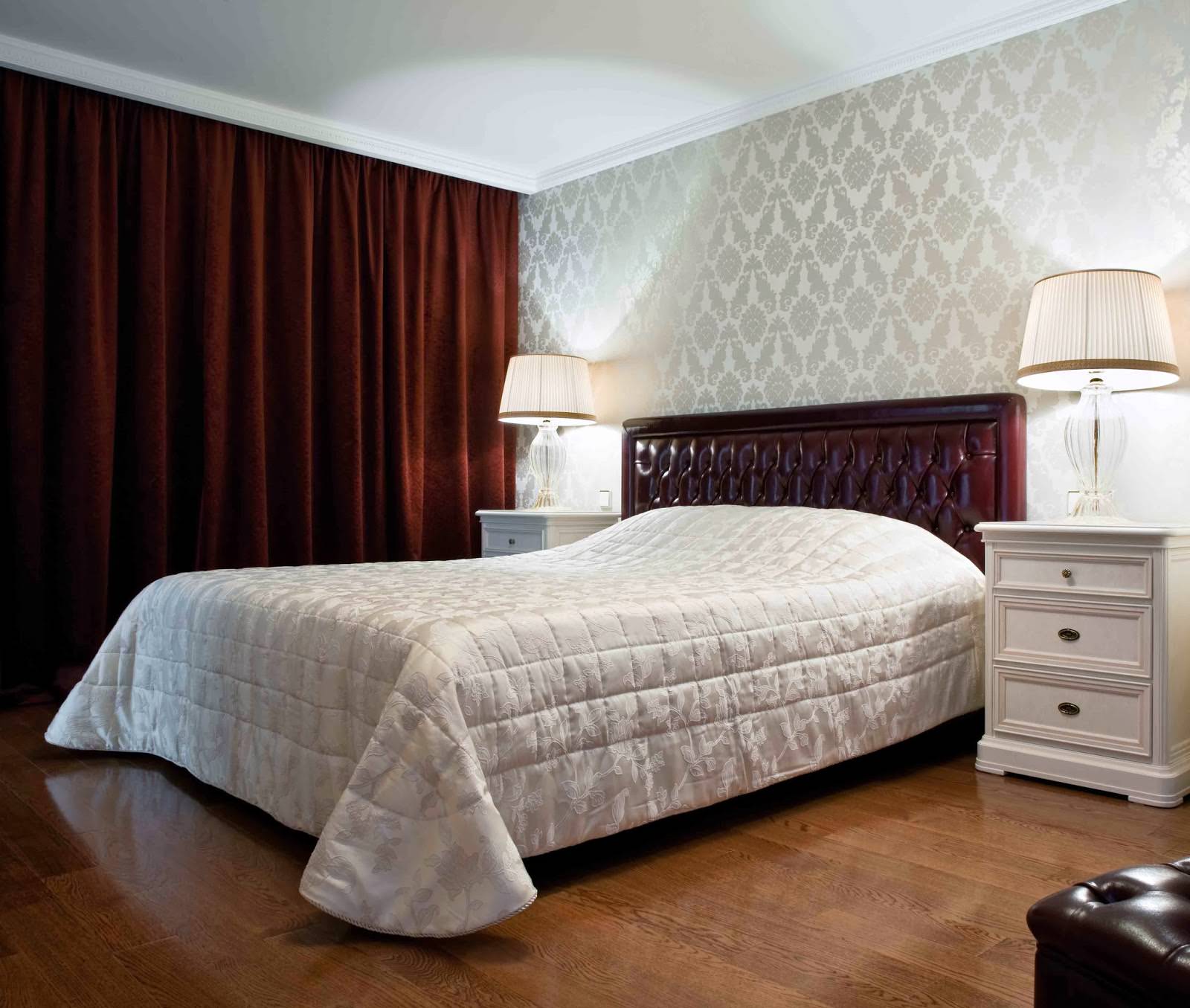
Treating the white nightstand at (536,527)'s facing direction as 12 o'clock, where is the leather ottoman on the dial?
The leather ottoman is roughly at 10 o'clock from the white nightstand.

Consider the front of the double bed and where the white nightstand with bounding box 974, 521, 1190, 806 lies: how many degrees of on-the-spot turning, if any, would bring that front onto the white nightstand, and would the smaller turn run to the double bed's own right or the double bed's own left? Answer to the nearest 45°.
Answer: approximately 135° to the double bed's own left

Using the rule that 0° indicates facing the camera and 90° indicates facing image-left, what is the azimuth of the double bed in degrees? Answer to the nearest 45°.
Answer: approximately 45°

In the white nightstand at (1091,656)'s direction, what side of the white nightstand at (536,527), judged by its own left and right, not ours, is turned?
left

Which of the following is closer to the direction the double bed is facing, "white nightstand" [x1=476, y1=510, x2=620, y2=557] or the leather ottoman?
the leather ottoman

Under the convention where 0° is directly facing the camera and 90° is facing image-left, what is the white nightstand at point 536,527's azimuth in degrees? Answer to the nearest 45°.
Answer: approximately 45°
